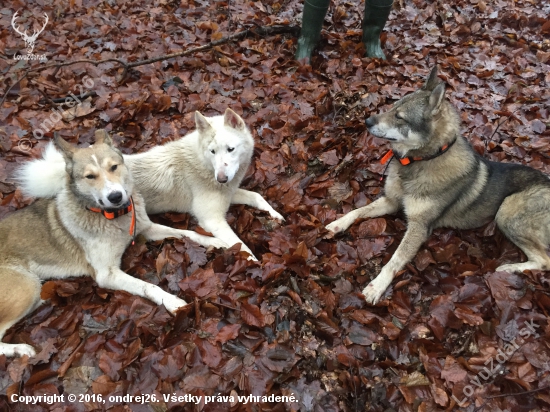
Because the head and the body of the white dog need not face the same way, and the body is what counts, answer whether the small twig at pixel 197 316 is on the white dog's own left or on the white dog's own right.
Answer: on the white dog's own right

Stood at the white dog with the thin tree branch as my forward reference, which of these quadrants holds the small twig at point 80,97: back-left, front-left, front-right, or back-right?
front-left

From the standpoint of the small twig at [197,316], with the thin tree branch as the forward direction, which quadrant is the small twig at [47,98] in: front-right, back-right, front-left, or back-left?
front-left

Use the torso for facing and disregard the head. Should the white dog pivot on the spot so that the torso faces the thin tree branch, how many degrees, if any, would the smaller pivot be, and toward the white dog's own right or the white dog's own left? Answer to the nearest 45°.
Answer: approximately 135° to the white dog's own left

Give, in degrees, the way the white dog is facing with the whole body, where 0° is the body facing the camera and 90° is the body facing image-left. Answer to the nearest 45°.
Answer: approximately 315°

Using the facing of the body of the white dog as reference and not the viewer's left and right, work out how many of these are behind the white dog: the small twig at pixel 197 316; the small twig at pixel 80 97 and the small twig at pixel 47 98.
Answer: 2

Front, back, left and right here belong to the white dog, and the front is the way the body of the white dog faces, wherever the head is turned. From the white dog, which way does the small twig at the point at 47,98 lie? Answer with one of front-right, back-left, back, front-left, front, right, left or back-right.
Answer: back
